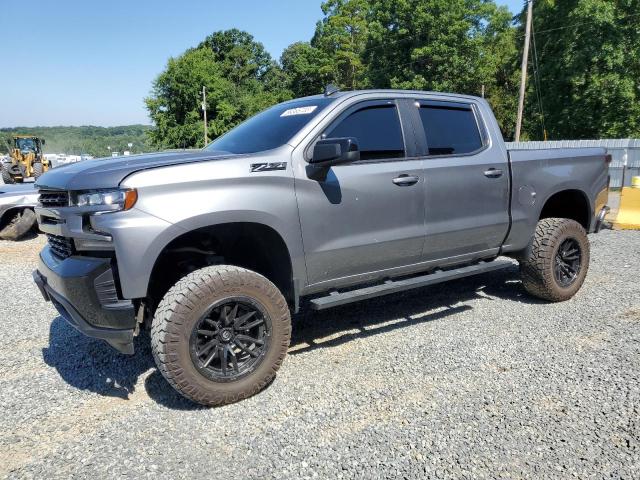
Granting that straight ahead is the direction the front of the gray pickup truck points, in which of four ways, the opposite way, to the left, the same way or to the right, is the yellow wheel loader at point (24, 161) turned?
to the left

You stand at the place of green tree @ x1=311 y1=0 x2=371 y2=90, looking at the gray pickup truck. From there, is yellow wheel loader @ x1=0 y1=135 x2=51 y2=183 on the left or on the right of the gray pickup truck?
right

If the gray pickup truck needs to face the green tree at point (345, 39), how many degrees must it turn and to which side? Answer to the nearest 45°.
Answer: approximately 135° to its right

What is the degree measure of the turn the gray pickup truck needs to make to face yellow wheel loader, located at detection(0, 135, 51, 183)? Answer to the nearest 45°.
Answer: approximately 90° to its right

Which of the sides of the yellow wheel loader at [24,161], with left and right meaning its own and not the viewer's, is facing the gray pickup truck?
front

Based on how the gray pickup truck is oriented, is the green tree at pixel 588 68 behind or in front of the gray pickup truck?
behind

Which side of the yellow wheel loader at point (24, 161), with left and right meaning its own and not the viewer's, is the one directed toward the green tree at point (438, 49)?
left

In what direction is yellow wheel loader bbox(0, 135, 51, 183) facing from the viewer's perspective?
toward the camera

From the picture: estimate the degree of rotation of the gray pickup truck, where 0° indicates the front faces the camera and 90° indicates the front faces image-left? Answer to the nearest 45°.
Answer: approximately 45°
